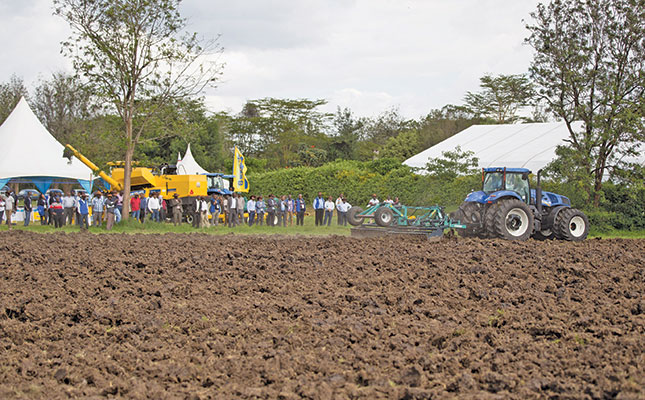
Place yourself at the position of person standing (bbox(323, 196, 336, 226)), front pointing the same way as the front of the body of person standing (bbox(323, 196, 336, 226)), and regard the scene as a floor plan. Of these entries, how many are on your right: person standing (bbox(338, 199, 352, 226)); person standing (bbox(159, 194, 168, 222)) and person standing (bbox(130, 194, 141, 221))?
2

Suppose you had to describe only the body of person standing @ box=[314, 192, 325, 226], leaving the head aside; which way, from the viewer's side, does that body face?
toward the camera

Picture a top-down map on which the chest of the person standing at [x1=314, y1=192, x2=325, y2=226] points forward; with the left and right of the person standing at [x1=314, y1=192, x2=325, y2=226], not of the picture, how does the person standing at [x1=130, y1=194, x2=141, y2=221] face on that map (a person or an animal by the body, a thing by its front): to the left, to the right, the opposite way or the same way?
the same way

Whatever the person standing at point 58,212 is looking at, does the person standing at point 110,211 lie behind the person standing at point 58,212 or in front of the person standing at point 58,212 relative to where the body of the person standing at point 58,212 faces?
in front

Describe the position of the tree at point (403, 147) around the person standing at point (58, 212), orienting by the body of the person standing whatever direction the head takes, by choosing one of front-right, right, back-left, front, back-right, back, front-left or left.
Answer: back-left

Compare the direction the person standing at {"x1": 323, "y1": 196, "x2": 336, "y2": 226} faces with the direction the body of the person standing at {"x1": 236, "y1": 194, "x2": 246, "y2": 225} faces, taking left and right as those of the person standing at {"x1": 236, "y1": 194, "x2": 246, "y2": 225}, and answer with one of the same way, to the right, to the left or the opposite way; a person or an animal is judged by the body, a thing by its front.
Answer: the same way

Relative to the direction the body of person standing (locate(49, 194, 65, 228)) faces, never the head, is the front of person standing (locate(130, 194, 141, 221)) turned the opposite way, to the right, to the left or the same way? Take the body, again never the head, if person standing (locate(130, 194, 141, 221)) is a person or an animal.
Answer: the same way

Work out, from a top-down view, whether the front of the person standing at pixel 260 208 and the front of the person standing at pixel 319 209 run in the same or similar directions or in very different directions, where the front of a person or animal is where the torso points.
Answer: same or similar directions

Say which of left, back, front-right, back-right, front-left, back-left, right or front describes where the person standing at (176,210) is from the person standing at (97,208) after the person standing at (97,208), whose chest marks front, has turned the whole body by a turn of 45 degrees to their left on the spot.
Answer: front-left

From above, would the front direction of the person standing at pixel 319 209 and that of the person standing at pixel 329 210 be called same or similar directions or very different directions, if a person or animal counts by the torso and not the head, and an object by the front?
same or similar directions

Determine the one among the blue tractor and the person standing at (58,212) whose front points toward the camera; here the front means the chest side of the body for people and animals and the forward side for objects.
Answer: the person standing

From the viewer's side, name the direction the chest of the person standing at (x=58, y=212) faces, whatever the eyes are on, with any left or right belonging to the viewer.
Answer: facing the viewer

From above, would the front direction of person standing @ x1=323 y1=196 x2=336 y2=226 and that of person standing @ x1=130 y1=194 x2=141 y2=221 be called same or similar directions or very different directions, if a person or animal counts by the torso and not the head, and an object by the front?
same or similar directions

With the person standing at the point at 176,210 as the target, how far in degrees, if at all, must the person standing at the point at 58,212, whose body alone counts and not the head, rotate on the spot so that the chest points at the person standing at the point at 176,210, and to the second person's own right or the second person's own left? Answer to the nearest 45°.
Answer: approximately 90° to the second person's own left

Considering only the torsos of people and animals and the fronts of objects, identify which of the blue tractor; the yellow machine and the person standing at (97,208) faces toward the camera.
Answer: the person standing

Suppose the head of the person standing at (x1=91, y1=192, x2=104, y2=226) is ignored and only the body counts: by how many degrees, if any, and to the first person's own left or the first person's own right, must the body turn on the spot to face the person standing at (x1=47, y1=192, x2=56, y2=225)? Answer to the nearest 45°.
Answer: approximately 135° to the first person's own right

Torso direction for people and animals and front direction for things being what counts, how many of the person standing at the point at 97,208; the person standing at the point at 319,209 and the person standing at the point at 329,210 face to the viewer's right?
0

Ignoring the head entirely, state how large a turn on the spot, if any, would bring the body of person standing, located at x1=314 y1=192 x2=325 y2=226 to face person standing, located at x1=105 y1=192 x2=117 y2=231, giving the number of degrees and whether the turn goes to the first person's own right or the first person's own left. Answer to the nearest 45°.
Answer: approximately 45° to the first person's own right

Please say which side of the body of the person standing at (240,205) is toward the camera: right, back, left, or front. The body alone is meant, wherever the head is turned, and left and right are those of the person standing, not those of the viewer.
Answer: front

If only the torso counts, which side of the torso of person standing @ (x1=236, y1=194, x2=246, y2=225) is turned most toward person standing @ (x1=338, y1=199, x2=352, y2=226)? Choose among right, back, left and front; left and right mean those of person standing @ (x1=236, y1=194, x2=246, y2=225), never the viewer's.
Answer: left
